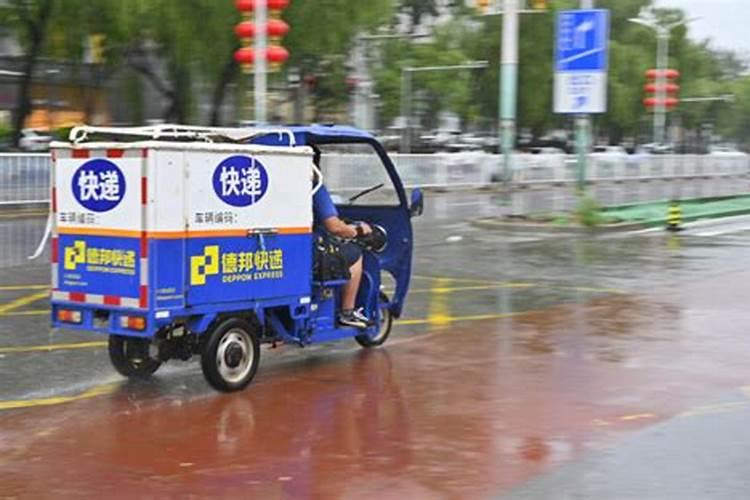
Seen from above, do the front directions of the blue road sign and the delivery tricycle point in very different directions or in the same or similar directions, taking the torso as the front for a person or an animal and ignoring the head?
very different directions

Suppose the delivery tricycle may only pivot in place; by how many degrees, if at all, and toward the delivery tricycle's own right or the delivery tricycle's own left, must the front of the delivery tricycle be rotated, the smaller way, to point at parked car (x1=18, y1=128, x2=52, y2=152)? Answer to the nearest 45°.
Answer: approximately 45° to the delivery tricycle's own left

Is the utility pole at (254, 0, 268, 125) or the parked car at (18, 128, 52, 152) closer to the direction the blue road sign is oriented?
the utility pole

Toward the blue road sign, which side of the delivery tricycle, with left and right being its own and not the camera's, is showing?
front

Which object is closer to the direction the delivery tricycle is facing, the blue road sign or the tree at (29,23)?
the blue road sign

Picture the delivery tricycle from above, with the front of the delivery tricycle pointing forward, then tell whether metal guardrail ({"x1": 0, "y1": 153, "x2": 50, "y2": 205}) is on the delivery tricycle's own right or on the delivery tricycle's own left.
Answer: on the delivery tricycle's own left

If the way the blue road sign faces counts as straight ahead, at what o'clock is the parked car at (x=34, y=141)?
The parked car is roughly at 4 o'clock from the blue road sign.

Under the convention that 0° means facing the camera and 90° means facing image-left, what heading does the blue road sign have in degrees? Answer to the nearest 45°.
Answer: approximately 0°

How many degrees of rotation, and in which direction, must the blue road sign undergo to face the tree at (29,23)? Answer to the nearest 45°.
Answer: approximately 90° to its right

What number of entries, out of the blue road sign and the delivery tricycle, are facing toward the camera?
1

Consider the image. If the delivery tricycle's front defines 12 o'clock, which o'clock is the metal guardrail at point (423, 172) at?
The metal guardrail is roughly at 11 o'clock from the delivery tricycle.

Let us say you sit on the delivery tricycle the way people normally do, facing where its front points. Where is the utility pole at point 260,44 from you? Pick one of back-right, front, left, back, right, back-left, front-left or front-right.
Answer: front-left

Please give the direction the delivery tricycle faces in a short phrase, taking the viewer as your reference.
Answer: facing away from the viewer and to the right of the viewer

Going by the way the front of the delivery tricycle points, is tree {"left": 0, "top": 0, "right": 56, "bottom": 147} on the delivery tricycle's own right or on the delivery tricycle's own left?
on the delivery tricycle's own left
